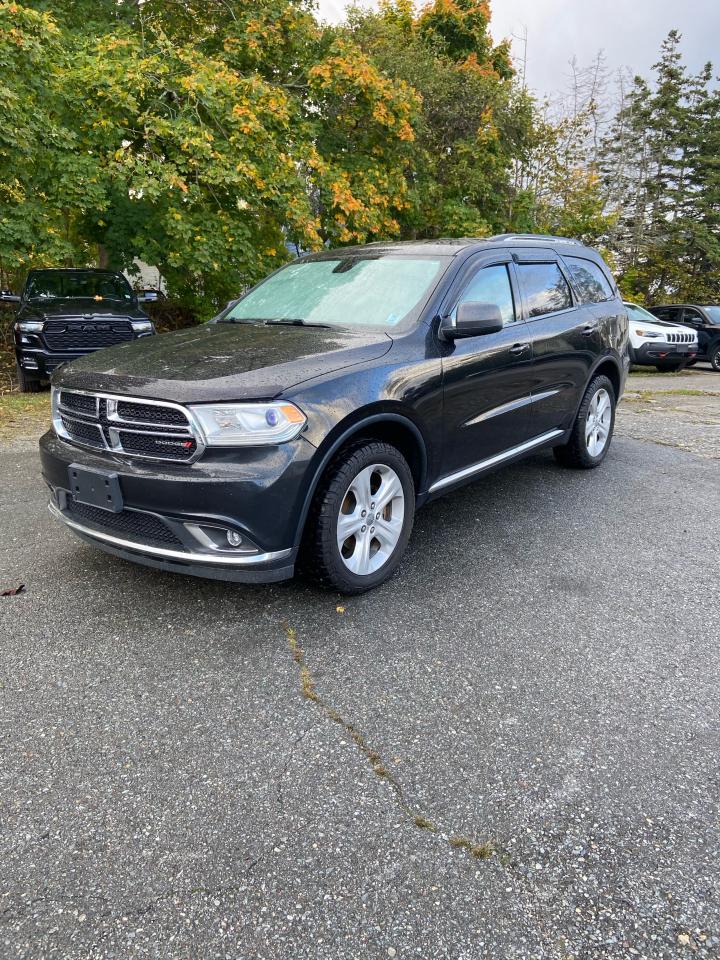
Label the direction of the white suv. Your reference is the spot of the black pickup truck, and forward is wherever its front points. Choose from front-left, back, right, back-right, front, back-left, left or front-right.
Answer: left

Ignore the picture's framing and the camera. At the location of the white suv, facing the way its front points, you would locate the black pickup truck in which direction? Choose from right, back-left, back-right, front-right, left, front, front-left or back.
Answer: right

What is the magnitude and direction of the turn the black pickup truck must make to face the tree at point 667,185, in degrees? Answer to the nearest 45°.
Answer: approximately 135° to its left

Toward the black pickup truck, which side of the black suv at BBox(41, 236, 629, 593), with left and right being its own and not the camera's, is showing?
right

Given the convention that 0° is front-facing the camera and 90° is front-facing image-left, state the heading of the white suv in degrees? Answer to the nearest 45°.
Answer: approximately 315°

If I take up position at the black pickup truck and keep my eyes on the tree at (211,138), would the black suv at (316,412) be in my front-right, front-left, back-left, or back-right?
back-right

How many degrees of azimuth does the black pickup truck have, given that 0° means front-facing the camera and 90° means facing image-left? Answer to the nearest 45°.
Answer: approximately 0°

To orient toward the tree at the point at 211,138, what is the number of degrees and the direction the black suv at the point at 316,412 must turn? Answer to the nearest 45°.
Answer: approximately 135° to its right

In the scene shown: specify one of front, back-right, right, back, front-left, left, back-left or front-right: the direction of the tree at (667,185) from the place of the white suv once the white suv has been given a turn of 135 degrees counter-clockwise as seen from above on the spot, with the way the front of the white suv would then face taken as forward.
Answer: front

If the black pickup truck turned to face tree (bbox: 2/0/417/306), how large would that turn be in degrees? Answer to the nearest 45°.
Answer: approximately 135° to its left

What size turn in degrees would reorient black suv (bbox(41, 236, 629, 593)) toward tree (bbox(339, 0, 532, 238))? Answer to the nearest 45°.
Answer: approximately 135° to its right
